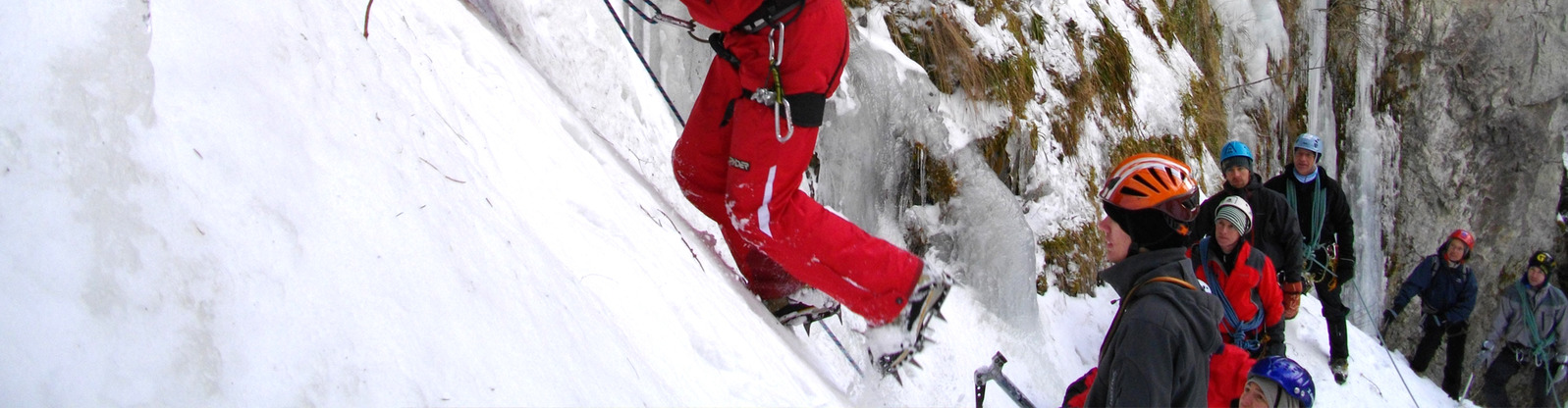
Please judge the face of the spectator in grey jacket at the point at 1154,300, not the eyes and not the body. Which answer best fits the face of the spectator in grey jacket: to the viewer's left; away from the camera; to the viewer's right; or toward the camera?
to the viewer's left

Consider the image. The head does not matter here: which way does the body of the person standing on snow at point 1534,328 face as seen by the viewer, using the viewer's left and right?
facing the viewer

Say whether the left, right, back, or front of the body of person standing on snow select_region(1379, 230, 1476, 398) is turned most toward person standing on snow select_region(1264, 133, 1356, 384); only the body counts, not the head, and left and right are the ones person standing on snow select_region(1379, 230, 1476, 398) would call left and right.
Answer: front

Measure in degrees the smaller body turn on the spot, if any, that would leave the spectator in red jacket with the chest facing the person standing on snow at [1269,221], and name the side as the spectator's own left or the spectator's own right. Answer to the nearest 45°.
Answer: approximately 135° to the spectator's own right

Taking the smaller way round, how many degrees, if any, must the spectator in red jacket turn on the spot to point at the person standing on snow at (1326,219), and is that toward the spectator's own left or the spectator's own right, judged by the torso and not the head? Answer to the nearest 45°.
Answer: approximately 135° to the spectator's own right

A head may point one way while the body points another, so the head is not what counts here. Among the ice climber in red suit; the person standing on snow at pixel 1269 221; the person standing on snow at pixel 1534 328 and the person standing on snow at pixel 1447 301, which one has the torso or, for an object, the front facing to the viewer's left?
the ice climber in red suit

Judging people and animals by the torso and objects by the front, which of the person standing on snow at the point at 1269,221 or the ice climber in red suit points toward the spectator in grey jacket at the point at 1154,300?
the person standing on snow

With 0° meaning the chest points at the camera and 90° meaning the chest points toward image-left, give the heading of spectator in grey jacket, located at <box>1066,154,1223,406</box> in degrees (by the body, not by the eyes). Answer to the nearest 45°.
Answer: approximately 90°

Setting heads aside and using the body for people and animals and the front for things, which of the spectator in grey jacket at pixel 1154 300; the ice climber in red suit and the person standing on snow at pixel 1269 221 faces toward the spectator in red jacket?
the person standing on snow

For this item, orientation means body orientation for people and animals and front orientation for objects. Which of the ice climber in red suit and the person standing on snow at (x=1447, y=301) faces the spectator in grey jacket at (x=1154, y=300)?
the person standing on snow

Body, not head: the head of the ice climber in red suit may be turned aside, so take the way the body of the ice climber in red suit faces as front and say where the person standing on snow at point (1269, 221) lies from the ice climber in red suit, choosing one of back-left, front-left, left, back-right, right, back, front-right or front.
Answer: back-right

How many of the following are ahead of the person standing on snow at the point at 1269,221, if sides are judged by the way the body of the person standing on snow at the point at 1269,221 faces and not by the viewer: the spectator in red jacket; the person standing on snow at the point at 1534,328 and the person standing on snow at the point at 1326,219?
1

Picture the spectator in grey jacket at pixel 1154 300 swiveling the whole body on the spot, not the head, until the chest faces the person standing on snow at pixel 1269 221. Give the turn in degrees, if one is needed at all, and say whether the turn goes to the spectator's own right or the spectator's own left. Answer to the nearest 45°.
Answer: approximately 90° to the spectator's own right
